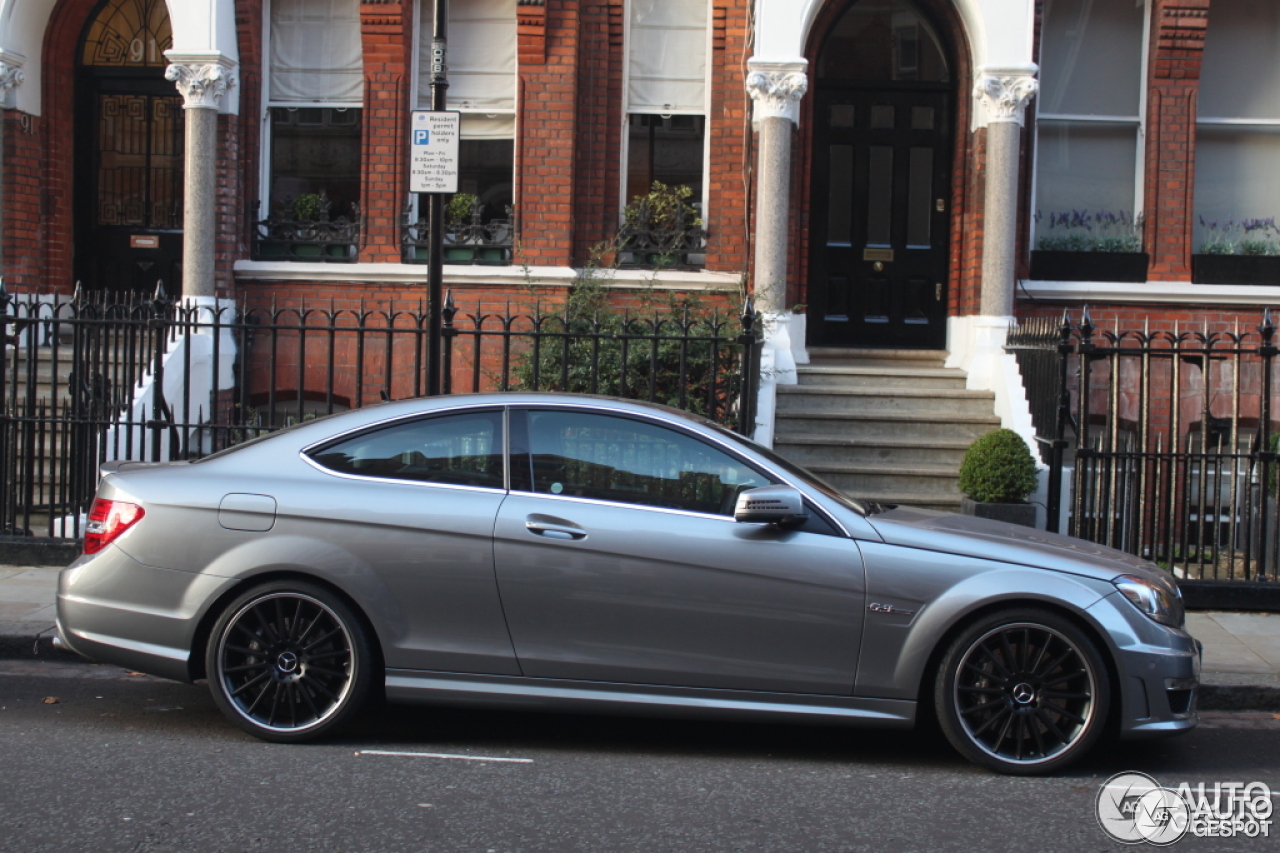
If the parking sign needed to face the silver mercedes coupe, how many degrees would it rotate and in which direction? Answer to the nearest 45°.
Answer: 0° — it already faces it

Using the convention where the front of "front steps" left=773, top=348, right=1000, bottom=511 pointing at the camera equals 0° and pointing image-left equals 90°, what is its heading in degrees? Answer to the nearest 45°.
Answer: approximately 0°

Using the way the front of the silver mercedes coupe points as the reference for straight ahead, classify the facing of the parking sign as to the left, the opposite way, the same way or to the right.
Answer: to the right

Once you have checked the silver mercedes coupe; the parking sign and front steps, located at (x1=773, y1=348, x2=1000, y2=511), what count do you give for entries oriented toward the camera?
2

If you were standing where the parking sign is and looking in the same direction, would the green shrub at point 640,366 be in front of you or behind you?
behind

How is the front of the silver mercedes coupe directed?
to the viewer's right

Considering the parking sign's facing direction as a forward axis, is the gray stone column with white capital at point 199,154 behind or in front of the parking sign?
behind

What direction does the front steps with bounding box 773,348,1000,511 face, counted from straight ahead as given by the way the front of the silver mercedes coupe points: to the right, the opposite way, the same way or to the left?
to the right

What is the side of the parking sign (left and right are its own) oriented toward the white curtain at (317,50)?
back

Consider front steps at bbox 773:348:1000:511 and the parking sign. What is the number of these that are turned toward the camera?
2

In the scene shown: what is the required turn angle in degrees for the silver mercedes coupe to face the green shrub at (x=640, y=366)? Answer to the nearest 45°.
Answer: approximately 90° to its left
